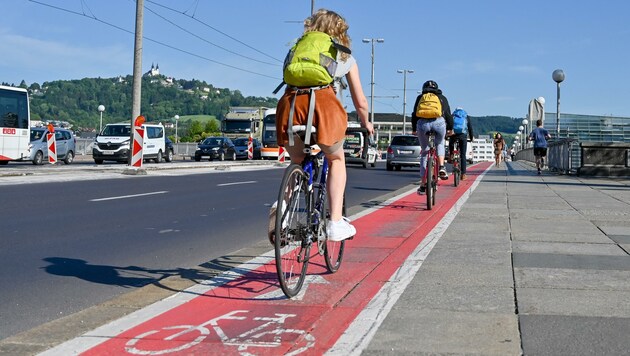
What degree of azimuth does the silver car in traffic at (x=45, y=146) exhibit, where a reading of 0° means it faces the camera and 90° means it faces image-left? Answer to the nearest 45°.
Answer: approximately 45°

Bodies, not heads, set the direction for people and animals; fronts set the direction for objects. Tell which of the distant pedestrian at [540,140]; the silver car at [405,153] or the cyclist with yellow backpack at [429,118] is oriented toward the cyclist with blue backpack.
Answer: the cyclist with yellow backpack

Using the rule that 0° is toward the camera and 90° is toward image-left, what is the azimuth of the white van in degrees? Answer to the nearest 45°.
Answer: approximately 45°

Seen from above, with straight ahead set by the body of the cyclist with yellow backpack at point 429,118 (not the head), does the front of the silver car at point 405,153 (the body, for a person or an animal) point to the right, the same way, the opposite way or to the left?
the same way

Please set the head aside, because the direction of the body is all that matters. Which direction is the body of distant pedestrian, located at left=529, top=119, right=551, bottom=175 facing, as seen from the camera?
away from the camera

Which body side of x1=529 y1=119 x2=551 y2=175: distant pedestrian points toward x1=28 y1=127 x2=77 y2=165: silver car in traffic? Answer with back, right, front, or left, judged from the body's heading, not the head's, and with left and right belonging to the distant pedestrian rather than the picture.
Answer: left

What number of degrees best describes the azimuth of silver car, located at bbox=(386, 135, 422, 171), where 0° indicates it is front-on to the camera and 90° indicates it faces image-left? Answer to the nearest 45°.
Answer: approximately 180°

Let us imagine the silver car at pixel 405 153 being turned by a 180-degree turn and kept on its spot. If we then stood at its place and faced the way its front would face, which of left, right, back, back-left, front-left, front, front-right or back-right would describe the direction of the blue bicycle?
front

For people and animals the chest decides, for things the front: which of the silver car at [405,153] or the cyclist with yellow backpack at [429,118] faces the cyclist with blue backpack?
the cyclist with yellow backpack

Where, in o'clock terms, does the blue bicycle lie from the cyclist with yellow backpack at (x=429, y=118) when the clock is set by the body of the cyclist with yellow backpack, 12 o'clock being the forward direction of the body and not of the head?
The blue bicycle is roughly at 6 o'clock from the cyclist with yellow backpack.

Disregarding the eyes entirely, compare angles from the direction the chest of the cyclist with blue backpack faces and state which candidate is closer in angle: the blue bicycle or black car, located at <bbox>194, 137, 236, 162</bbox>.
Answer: the black car

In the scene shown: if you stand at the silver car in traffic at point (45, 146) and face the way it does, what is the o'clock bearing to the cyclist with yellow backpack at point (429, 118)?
The cyclist with yellow backpack is roughly at 10 o'clock from the silver car in traffic.

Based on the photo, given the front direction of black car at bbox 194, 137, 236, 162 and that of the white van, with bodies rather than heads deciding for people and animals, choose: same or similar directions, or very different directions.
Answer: same or similar directions

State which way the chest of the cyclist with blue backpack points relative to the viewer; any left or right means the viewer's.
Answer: facing away from the viewer

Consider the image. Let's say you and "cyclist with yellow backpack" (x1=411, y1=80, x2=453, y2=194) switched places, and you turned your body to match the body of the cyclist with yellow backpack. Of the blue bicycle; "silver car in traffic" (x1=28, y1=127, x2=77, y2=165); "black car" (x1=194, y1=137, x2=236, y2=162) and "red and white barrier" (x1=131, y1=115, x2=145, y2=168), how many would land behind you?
1
